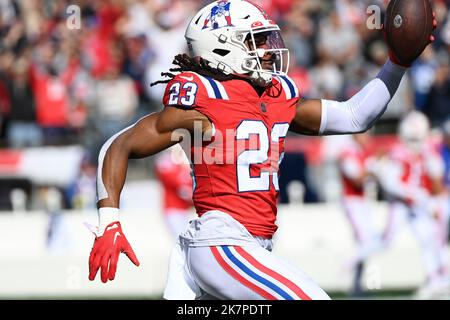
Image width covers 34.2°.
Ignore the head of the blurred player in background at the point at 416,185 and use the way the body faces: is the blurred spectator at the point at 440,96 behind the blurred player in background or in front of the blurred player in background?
behind

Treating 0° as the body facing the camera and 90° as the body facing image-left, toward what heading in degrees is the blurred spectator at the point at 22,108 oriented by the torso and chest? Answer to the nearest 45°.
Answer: approximately 0°

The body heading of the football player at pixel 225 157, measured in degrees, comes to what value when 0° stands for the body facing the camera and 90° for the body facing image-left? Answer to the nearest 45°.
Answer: approximately 315°
